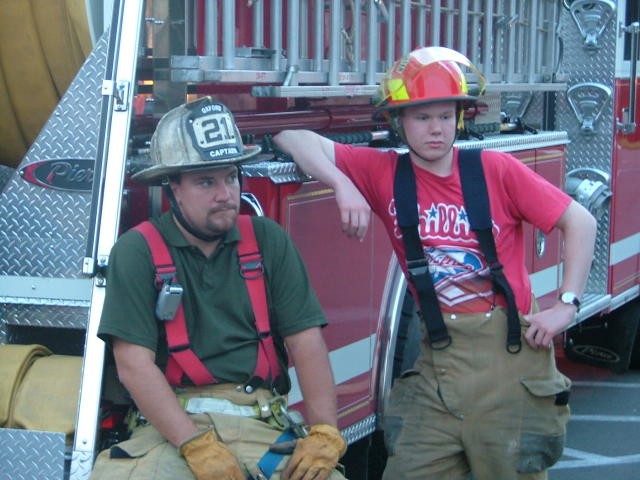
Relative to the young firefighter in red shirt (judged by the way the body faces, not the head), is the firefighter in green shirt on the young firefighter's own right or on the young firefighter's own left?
on the young firefighter's own right

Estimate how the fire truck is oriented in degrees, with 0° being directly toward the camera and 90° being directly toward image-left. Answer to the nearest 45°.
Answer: approximately 225°

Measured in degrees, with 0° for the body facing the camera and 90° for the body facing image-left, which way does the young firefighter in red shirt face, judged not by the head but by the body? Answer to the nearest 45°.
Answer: approximately 0°
